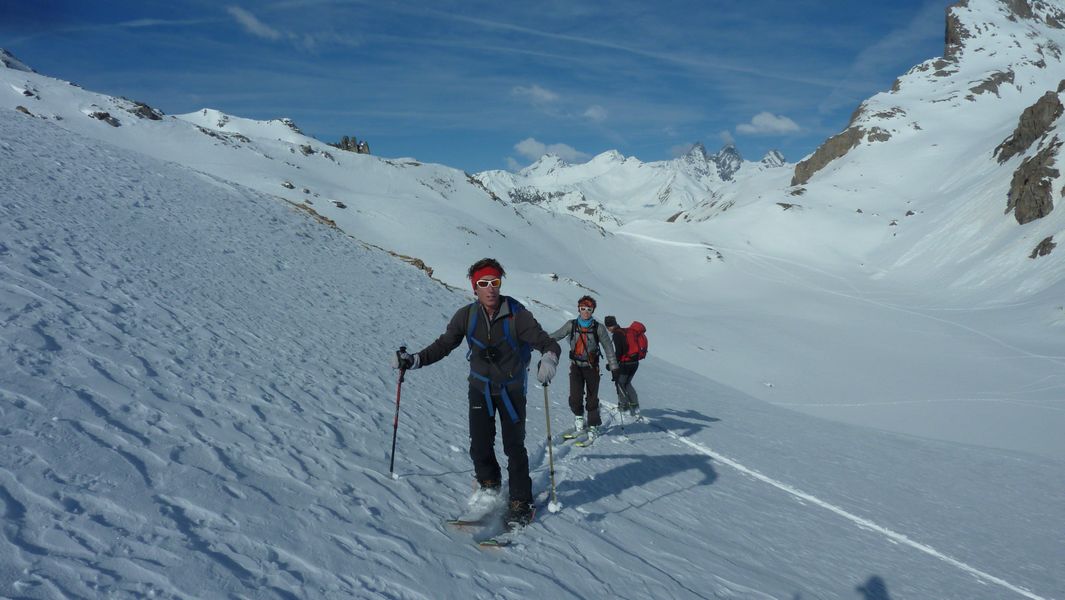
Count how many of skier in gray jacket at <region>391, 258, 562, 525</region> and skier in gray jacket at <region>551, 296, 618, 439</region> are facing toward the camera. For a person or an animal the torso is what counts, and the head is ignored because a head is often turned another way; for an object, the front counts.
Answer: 2

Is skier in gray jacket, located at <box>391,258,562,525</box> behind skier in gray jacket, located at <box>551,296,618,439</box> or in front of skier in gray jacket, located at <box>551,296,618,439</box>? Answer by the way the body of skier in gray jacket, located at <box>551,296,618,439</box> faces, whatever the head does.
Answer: in front

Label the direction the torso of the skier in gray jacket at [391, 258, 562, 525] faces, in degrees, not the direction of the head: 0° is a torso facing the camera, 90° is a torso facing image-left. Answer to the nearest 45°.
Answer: approximately 0°

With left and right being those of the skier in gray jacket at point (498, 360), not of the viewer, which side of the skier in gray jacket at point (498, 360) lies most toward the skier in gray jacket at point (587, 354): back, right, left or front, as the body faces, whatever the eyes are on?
back

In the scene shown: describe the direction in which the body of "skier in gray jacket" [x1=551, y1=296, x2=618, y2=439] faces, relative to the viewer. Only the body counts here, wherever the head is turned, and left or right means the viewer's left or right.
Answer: facing the viewer

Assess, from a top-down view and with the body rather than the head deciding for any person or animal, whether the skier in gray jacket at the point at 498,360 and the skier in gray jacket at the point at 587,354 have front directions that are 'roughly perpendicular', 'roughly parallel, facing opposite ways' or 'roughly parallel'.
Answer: roughly parallel

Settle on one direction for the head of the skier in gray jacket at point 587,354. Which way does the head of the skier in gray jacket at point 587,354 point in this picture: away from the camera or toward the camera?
toward the camera
